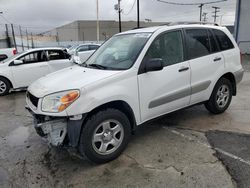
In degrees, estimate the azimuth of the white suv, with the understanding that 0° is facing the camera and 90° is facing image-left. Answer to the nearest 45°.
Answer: approximately 45°

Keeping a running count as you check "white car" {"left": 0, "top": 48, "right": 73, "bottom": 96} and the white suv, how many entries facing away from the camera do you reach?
0

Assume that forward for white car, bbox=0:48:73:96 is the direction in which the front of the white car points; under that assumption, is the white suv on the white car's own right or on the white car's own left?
on the white car's own left

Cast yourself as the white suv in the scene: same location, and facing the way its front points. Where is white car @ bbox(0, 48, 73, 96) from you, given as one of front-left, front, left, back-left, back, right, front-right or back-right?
right

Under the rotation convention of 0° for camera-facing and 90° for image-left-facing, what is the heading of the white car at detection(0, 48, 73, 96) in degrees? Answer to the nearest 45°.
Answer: approximately 90°
